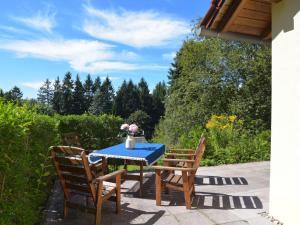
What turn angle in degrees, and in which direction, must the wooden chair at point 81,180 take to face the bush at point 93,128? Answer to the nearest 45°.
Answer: approximately 45° to its left

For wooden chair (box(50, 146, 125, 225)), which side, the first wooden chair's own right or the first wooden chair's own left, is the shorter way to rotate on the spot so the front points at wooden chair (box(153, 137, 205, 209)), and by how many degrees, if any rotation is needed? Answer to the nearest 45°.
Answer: approximately 45° to the first wooden chair's own right

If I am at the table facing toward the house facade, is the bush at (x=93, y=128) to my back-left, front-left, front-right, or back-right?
back-left

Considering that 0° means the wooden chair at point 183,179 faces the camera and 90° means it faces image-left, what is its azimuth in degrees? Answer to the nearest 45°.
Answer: approximately 90°

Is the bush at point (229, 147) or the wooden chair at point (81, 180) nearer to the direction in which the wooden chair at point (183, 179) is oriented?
the wooden chair

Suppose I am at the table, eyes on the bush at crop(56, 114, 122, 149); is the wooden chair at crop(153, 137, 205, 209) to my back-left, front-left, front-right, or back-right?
back-right

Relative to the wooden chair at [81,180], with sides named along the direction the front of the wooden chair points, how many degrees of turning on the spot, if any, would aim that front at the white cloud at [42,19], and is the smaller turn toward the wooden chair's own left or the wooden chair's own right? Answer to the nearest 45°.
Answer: approximately 45° to the wooden chair's own left

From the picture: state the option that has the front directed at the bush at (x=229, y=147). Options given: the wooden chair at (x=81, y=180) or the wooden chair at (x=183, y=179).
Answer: the wooden chair at (x=81, y=180)

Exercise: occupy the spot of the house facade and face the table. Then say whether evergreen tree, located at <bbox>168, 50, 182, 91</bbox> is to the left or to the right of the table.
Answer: right

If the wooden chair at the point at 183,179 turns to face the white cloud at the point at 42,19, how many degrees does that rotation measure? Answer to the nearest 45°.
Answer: approximately 45° to its right

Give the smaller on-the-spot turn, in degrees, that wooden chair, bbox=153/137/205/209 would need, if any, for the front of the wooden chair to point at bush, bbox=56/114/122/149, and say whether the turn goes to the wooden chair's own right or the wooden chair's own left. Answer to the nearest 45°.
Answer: approximately 45° to the wooden chair's own right

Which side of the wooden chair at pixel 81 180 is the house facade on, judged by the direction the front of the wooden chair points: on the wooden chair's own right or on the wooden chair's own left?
on the wooden chair's own right

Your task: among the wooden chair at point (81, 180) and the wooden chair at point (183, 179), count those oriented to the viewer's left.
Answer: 1

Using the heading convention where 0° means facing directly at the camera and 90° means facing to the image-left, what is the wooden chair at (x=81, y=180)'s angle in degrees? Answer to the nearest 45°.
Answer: approximately 225°
